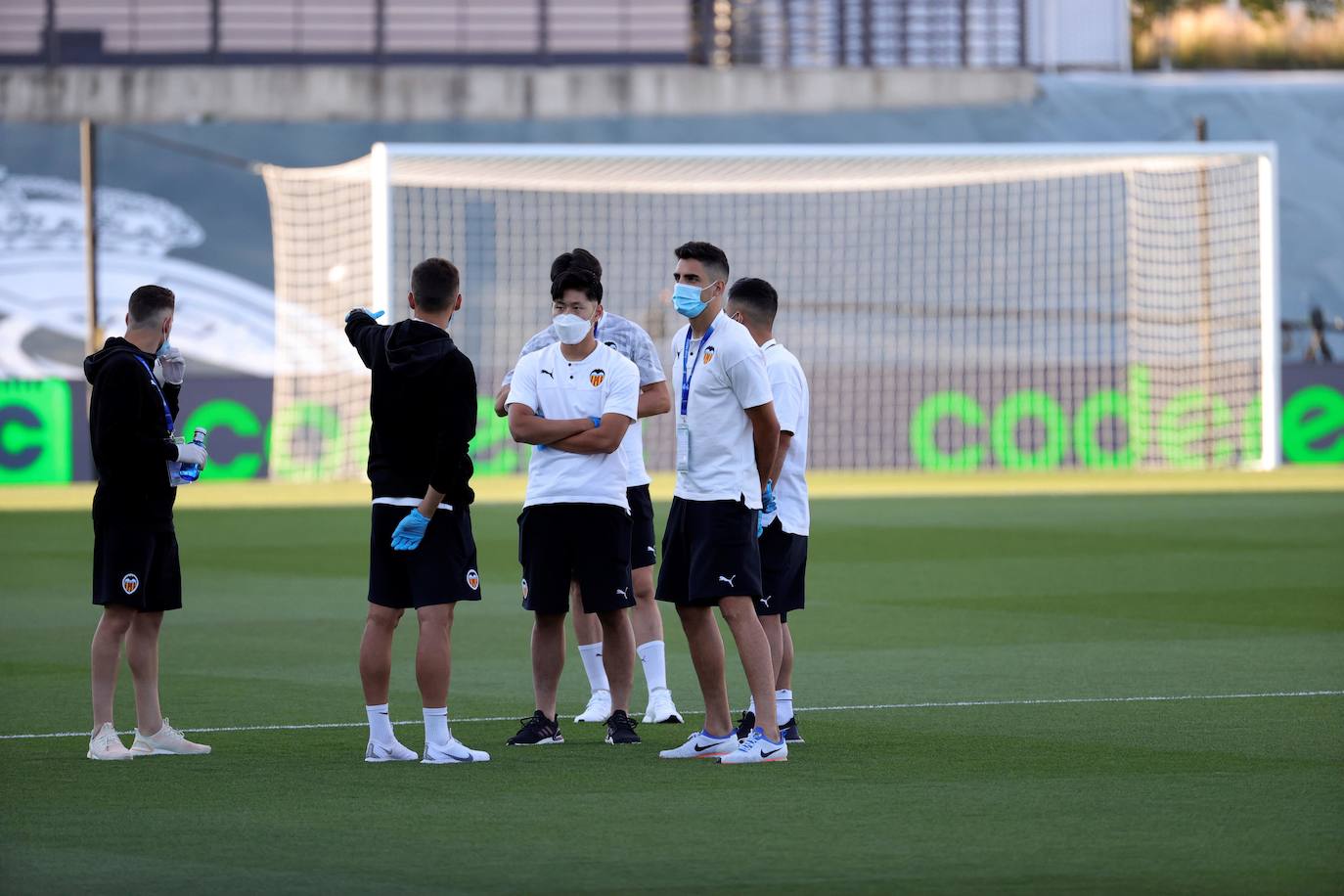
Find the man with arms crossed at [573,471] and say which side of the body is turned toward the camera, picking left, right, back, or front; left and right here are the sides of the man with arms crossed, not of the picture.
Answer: front

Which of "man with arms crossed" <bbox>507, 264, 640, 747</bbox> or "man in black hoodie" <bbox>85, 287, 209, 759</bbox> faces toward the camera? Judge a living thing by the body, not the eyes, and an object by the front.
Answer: the man with arms crossed

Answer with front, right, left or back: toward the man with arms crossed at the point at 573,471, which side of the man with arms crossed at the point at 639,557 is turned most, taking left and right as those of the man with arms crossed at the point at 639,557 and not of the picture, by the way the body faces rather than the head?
front

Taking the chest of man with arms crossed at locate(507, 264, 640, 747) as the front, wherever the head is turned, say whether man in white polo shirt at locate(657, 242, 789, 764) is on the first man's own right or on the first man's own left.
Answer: on the first man's own left

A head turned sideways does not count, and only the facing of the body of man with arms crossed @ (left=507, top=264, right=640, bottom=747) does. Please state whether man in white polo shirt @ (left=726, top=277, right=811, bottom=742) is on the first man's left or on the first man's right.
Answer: on the first man's left

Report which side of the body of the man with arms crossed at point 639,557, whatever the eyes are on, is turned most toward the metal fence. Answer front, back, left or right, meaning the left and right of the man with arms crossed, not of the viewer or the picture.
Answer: back

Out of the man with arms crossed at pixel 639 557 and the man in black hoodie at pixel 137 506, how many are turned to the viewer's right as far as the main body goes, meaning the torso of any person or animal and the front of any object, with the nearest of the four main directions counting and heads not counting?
1

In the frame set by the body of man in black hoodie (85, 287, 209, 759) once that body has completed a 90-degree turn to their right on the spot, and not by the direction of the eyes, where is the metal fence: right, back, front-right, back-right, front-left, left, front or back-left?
back

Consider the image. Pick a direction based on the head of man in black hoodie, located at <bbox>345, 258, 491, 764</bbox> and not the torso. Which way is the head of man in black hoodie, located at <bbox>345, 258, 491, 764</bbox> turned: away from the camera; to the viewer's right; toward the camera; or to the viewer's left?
away from the camera

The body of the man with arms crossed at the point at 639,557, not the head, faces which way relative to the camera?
toward the camera

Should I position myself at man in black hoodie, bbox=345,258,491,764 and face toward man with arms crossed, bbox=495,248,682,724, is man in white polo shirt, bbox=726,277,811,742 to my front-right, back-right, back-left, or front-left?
front-right

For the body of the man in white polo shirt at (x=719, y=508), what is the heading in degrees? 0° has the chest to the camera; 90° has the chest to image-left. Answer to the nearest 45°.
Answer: approximately 45°

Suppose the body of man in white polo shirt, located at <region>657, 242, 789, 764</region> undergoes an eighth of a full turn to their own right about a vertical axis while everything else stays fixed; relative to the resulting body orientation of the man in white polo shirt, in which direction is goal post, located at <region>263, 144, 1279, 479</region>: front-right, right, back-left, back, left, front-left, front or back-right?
right

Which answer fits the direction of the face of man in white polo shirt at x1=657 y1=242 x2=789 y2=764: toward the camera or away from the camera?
toward the camera

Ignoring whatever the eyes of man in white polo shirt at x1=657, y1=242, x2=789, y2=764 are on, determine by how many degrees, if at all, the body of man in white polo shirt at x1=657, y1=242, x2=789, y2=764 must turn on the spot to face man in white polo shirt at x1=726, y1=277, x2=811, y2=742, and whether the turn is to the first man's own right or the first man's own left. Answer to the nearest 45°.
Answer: approximately 180°

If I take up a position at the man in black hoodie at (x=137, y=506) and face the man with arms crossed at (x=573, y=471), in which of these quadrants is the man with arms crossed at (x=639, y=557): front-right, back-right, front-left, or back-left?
front-left

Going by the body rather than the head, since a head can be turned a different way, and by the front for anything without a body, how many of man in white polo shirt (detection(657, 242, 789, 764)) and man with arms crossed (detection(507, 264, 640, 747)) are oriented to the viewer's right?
0
